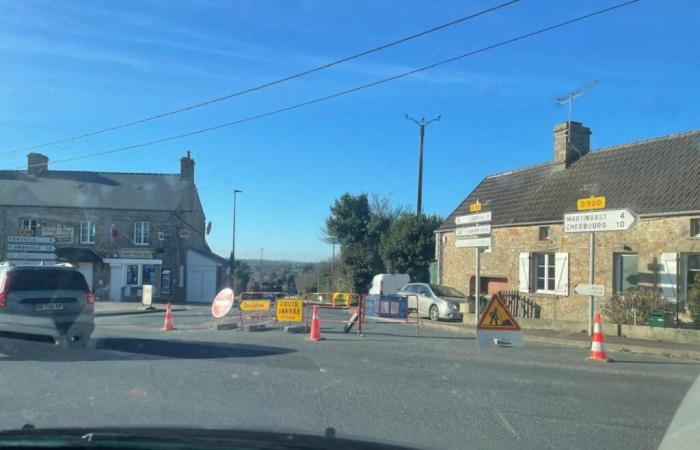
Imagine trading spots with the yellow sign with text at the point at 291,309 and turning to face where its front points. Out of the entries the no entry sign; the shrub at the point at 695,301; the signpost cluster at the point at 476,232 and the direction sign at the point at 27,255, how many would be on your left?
2

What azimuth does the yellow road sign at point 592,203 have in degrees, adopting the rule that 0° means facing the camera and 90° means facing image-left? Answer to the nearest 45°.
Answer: approximately 0°

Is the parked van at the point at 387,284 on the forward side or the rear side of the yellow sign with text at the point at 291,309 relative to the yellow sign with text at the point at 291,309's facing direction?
on the rear side

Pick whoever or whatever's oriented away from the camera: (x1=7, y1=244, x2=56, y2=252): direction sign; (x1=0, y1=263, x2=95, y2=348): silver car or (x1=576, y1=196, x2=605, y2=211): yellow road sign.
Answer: the silver car

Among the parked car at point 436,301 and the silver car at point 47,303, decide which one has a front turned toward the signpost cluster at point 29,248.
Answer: the silver car

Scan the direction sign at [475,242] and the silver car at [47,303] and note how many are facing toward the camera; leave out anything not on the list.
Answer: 1

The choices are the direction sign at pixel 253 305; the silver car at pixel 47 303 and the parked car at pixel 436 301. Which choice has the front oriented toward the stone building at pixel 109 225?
the silver car

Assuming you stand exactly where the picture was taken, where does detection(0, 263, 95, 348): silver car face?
facing away from the viewer

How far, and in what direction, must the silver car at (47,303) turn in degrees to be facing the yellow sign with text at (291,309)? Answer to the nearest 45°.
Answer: approximately 45° to its right

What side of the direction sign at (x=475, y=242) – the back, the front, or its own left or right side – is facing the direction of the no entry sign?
right

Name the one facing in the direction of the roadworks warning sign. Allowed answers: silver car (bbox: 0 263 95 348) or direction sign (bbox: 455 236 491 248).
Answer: the direction sign

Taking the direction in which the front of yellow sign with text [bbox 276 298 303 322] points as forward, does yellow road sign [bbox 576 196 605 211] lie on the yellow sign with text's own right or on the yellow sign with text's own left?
on the yellow sign with text's own left

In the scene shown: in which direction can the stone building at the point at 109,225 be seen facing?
toward the camera

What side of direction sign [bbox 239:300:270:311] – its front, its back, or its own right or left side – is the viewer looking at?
front

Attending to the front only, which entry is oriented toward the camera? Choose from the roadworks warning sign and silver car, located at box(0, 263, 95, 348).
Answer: the roadworks warning sign

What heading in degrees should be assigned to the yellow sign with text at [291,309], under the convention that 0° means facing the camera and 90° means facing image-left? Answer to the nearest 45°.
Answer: approximately 0°
